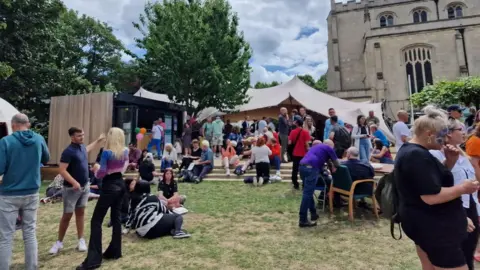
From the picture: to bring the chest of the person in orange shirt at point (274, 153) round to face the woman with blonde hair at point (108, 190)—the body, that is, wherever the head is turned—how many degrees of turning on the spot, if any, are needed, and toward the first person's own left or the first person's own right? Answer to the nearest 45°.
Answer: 0° — they already face them

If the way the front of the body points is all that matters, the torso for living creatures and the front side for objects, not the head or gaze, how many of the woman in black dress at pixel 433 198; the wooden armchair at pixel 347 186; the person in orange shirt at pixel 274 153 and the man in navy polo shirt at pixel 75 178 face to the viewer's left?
1

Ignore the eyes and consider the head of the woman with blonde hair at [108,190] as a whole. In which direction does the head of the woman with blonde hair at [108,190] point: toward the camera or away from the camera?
away from the camera

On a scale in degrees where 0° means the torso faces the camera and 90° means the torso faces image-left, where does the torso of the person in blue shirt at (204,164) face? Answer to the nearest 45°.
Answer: approximately 45°

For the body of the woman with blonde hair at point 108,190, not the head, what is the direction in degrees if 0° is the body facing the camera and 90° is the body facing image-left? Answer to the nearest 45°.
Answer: approximately 135°

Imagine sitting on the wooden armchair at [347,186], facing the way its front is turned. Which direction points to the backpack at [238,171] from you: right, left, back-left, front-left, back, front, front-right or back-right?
left

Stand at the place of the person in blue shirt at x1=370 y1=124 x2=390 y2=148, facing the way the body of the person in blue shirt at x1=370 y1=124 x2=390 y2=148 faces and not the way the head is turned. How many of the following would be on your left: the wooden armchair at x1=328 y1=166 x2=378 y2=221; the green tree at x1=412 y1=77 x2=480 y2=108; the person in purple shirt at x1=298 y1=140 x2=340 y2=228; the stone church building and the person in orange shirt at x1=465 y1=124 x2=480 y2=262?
3

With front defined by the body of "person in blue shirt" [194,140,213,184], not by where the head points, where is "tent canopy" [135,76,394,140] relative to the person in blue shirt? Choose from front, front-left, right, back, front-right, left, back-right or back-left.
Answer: back

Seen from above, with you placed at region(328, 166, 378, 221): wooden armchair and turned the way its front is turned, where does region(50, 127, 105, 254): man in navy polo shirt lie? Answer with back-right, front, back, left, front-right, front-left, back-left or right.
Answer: back
